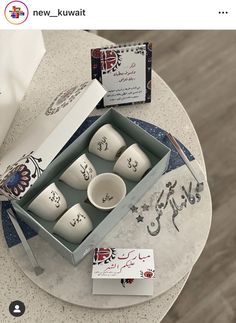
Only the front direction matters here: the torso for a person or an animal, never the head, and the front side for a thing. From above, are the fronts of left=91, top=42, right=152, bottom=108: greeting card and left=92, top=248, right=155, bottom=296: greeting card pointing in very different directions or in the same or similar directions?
same or similar directions

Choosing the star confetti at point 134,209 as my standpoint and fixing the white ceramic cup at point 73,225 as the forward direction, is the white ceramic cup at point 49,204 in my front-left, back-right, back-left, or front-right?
front-right

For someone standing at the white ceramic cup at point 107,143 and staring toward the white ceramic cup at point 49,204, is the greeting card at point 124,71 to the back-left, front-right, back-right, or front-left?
back-right

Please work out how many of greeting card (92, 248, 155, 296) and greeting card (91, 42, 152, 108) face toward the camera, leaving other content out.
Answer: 2

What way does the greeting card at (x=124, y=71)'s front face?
toward the camera
